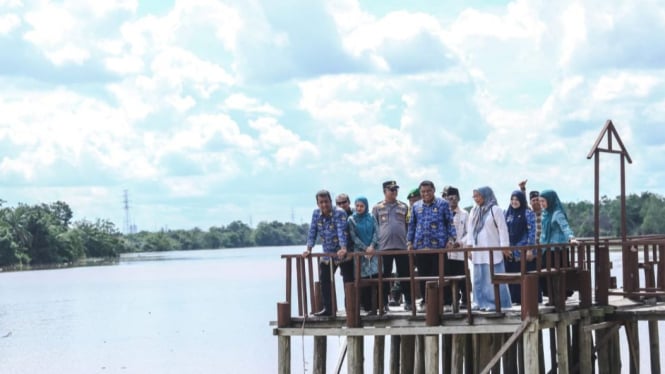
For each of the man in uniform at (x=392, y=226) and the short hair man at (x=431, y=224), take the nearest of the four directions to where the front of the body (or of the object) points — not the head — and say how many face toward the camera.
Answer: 2

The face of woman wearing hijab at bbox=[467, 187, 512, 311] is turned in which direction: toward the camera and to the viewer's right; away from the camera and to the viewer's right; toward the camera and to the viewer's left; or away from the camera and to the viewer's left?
toward the camera and to the viewer's left

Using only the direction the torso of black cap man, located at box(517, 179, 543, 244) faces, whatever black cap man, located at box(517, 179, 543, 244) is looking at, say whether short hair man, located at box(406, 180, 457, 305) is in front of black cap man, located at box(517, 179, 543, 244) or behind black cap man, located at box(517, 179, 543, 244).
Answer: in front

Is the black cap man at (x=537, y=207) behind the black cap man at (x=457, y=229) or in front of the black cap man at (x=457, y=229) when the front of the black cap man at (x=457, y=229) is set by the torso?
behind

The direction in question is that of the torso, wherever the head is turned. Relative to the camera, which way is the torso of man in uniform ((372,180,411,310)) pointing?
toward the camera

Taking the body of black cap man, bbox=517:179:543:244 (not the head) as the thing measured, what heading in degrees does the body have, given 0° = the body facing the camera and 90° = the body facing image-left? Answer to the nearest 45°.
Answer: approximately 45°

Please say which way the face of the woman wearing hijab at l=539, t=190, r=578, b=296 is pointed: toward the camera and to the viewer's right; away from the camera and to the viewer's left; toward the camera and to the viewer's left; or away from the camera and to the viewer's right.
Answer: toward the camera and to the viewer's left

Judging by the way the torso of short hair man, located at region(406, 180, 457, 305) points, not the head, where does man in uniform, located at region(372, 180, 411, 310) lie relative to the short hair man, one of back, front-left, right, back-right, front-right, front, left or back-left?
back-right
